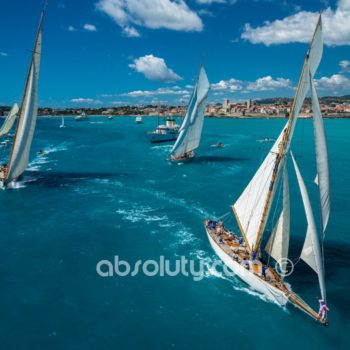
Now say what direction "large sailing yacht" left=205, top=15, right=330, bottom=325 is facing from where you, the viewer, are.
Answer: facing the viewer and to the right of the viewer
